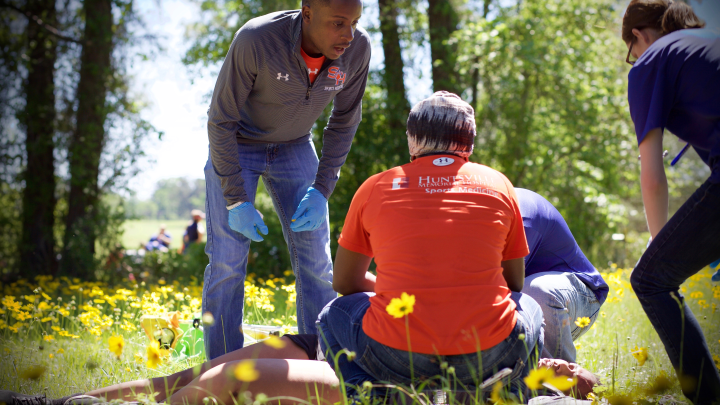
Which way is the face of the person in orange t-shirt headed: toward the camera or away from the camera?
away from the camera

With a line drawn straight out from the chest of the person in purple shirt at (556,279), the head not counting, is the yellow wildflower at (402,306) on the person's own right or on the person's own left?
on the person's own left

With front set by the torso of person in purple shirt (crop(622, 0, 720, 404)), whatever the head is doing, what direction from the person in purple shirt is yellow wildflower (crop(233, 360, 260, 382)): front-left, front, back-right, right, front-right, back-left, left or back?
front-left

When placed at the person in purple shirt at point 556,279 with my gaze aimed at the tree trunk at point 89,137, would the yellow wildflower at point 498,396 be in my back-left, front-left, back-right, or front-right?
back-left

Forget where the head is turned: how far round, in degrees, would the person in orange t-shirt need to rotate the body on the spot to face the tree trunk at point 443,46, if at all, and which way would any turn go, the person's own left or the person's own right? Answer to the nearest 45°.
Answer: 0° — they already face it

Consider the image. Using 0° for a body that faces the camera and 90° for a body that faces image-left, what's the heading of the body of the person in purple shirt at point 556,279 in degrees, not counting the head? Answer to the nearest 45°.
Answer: approximately 90°

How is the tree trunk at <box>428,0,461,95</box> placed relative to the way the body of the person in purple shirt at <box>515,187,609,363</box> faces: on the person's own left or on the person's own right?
on the person's own right

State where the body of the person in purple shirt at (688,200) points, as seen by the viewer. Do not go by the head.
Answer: to the viewer's left

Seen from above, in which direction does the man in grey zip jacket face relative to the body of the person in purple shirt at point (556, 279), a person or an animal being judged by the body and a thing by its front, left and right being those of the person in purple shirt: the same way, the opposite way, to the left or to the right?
to the left

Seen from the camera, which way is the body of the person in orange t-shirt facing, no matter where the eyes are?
away from the camera
